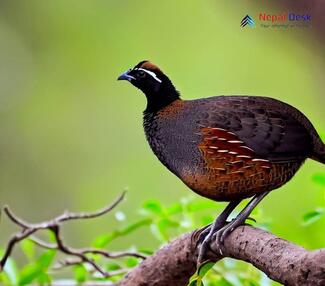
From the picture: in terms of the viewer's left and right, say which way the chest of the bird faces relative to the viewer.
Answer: facing to the left of the viewer
